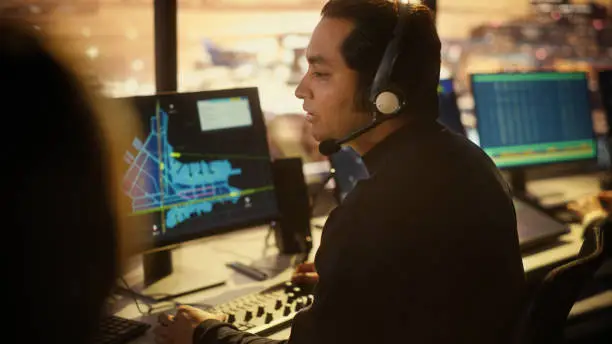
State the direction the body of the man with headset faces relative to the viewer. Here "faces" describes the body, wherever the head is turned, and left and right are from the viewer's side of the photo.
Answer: facing away from the viewer and to the left of the viewer

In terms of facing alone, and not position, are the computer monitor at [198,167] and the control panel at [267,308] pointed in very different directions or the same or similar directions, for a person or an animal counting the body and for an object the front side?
same or similar directions

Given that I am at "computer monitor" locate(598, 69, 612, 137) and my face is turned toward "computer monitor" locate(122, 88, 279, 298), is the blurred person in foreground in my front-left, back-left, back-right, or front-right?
front-left

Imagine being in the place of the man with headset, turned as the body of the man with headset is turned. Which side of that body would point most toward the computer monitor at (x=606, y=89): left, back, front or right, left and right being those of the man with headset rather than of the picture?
right

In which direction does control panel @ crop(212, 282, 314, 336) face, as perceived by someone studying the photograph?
facing the viewer and to the right of the viewer

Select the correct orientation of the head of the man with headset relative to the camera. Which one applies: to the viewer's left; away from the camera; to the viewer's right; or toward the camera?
to the viewer's left

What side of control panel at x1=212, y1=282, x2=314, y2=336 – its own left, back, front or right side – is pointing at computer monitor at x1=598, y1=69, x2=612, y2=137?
left

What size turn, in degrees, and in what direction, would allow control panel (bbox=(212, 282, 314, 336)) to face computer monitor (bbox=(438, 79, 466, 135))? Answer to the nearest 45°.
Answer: approximately 90° to its left

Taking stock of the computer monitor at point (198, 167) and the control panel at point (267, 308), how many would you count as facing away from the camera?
0

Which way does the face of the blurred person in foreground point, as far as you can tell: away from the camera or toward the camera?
away from the camera

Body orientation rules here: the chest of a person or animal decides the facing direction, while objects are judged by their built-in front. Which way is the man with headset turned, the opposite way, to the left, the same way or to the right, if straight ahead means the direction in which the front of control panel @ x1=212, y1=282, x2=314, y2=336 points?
the opposite way

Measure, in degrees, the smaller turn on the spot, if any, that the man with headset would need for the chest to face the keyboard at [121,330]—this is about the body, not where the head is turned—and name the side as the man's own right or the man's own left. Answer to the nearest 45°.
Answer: approximately 45° to the man's own left

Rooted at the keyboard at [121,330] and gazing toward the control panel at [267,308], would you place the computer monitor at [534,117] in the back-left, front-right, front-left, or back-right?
front-left

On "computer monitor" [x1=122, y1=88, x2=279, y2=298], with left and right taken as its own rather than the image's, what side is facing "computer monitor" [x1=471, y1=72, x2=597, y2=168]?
left

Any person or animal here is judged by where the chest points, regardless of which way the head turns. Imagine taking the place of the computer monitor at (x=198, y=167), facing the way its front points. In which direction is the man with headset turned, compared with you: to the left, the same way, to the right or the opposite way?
the opposite way
